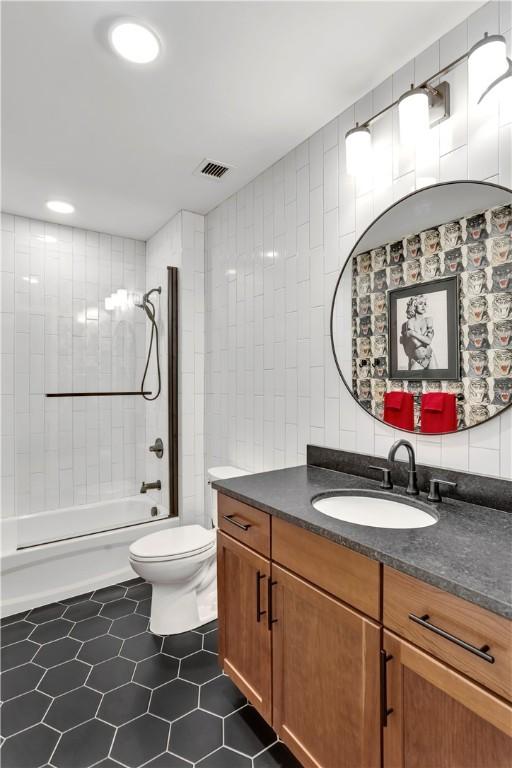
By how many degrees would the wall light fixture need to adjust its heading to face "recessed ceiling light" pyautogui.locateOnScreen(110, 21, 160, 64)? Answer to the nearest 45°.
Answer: approximately 45° to its right

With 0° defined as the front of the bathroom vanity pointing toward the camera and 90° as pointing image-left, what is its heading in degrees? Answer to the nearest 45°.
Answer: approximately 45°

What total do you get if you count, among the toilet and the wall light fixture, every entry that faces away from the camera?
0

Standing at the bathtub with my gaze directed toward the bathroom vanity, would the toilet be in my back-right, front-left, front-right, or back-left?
front-left

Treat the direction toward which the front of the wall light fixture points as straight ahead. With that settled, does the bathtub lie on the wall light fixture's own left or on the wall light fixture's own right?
on the wall light fixture's own right

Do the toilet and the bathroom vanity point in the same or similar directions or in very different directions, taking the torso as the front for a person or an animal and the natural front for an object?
same or similar directions

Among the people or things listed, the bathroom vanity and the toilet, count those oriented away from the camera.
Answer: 0

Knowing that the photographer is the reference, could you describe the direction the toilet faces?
facing the viewer and to the left of the viewer
